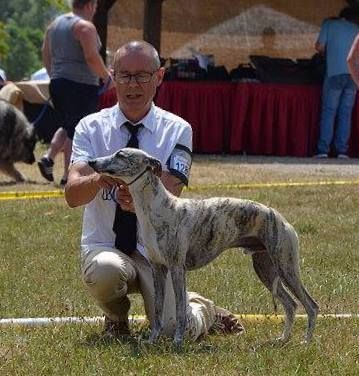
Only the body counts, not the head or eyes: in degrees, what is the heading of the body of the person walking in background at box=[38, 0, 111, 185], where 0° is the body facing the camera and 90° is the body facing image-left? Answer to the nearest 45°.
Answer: approximately 225°

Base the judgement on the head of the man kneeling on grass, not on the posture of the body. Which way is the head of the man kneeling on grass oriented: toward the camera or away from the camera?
toward the camera

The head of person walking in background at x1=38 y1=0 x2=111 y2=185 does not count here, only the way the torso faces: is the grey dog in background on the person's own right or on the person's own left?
on the person's own left

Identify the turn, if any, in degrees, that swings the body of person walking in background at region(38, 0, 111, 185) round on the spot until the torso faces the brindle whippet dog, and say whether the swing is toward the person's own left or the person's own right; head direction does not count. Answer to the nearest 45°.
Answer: approximately 135° to the person's own right

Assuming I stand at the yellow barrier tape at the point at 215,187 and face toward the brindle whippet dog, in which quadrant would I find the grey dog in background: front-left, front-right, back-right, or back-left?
back-right

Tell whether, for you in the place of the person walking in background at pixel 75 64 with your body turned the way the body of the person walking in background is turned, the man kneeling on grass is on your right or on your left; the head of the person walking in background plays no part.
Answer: on your right

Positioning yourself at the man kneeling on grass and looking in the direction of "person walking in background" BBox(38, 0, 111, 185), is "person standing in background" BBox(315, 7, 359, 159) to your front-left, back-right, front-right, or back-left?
front-right

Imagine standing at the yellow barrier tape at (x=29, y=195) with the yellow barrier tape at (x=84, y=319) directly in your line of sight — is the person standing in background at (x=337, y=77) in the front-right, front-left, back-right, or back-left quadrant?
back-left
